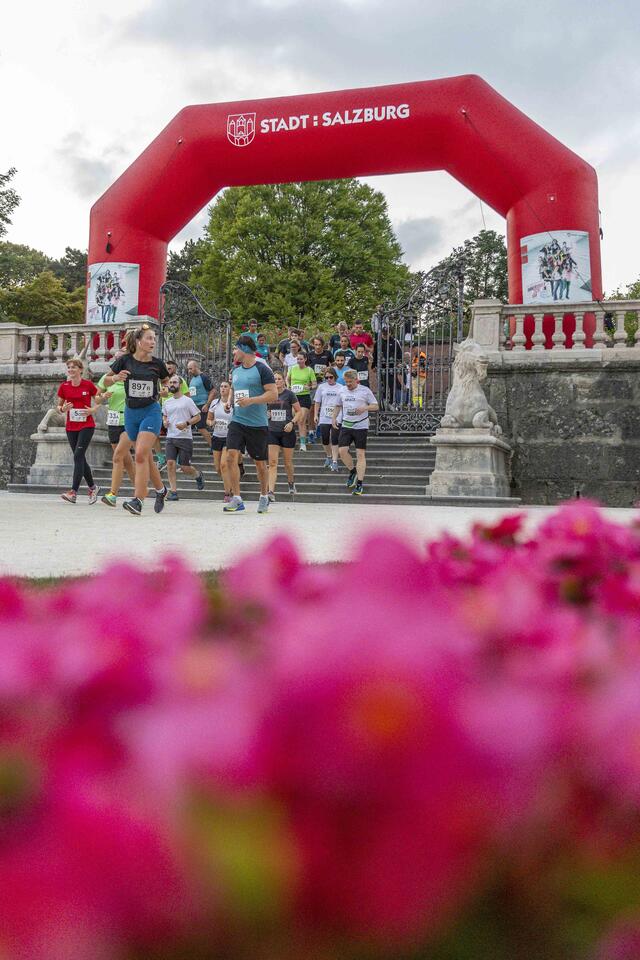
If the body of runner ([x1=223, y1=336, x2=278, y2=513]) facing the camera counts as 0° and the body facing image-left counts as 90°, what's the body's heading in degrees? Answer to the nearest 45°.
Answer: approximately 45°

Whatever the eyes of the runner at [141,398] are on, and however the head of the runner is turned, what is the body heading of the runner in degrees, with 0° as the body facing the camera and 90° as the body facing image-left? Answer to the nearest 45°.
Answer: approximately 0°

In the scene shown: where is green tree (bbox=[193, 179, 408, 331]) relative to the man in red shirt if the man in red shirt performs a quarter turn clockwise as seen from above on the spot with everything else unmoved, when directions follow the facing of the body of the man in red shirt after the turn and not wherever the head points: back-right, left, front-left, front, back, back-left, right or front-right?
right

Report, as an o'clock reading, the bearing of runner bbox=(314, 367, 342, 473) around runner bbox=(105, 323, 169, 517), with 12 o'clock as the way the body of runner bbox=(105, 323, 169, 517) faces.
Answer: runner bbox=(314, 367, 342, 473) is roughly at 7 o'clock from runner bbox=(105, 323, 169, 517).

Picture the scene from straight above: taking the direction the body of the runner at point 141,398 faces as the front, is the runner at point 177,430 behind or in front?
behind
